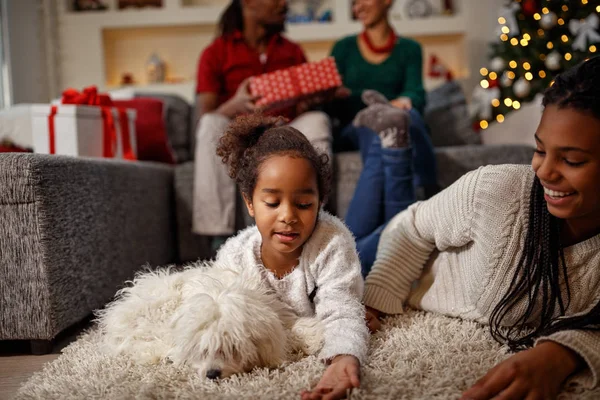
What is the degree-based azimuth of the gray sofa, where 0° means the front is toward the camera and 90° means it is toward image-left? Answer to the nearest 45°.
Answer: approximately 0°

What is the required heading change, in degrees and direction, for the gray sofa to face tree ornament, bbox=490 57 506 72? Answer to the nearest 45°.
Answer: approximately 135° to its left

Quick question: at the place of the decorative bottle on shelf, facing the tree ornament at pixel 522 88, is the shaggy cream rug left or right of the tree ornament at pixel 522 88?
right

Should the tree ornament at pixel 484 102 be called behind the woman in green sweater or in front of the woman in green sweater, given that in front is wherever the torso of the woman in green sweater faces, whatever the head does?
behind

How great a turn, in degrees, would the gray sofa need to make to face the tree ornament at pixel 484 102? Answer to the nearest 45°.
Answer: approximately 135° to its left

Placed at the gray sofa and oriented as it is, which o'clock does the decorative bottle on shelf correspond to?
The decorative bottle on shelf is roughly at 6 o'clock from the gray sofa.

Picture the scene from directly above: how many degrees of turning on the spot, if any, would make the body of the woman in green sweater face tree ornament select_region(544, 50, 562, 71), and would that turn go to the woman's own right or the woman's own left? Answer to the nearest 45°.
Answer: approximately 135° to the woman's own left

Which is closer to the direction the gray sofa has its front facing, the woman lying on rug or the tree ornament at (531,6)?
the woman lying on rug

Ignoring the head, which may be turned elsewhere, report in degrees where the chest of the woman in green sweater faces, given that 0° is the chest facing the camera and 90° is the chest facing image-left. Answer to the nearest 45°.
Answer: approximately 0°

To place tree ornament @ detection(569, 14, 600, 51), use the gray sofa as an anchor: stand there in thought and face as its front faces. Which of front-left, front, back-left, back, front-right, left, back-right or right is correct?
back-left

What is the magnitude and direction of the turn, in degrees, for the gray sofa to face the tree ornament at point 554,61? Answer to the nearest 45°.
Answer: approximately 135° to its left
